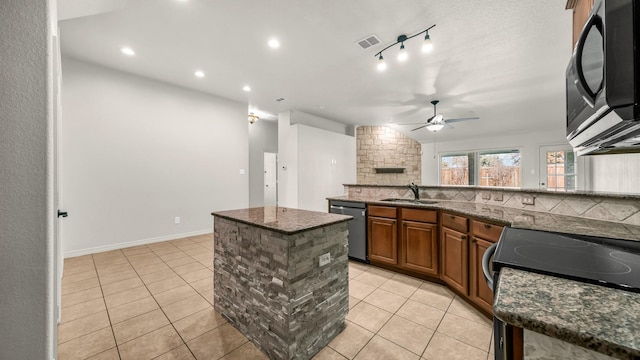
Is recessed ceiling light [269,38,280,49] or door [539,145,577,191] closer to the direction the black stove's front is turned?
the recessed ceiling light

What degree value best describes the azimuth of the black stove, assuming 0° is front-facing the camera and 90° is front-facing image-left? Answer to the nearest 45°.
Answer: approximately 45°

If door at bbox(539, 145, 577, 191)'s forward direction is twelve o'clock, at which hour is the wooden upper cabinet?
The wooden upper cabinet is roughly at 12 o'clock from the door.

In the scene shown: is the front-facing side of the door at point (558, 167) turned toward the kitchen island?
yes

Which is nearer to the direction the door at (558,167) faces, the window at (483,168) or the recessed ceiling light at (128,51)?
the recessed ceiling light

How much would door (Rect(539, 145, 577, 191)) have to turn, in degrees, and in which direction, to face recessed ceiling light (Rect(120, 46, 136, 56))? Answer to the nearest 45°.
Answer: approximately 45° to its right

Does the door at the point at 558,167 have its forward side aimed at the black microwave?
yes

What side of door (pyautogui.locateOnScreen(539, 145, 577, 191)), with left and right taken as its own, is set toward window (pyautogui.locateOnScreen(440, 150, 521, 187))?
right

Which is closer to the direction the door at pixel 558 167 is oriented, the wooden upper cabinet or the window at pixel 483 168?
the wooden upper cabinet

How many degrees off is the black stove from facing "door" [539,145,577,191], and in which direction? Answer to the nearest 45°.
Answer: approximately 135° to its right
